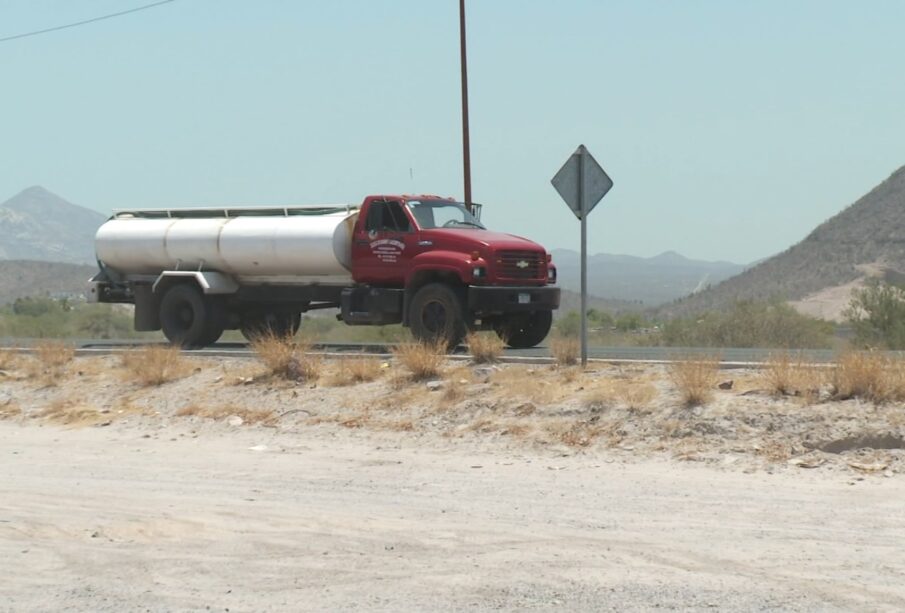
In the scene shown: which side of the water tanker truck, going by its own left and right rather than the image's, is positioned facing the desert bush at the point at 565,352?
front

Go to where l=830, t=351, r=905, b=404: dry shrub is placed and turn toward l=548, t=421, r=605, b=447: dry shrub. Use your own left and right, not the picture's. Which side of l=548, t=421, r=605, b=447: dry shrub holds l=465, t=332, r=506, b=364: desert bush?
right

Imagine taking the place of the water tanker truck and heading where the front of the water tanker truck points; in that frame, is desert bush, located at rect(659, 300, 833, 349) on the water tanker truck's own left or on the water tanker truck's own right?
on the water tanker truck's own left

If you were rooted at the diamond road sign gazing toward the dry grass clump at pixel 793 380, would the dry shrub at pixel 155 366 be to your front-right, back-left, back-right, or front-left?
back-right

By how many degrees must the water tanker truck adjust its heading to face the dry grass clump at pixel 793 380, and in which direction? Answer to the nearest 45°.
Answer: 0° — it already faces it

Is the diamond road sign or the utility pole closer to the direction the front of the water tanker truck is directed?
the diamond road sign

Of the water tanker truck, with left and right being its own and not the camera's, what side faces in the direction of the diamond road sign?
front

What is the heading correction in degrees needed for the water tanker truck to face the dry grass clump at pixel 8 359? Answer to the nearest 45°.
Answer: approximately 135° to its right

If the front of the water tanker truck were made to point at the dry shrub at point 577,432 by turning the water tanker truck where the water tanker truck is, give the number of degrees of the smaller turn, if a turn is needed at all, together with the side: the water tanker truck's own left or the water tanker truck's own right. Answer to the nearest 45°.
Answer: approximately 45° to the water tanker truck's own right

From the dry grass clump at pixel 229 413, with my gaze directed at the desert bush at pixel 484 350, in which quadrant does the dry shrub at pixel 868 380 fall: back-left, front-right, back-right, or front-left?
front-right
